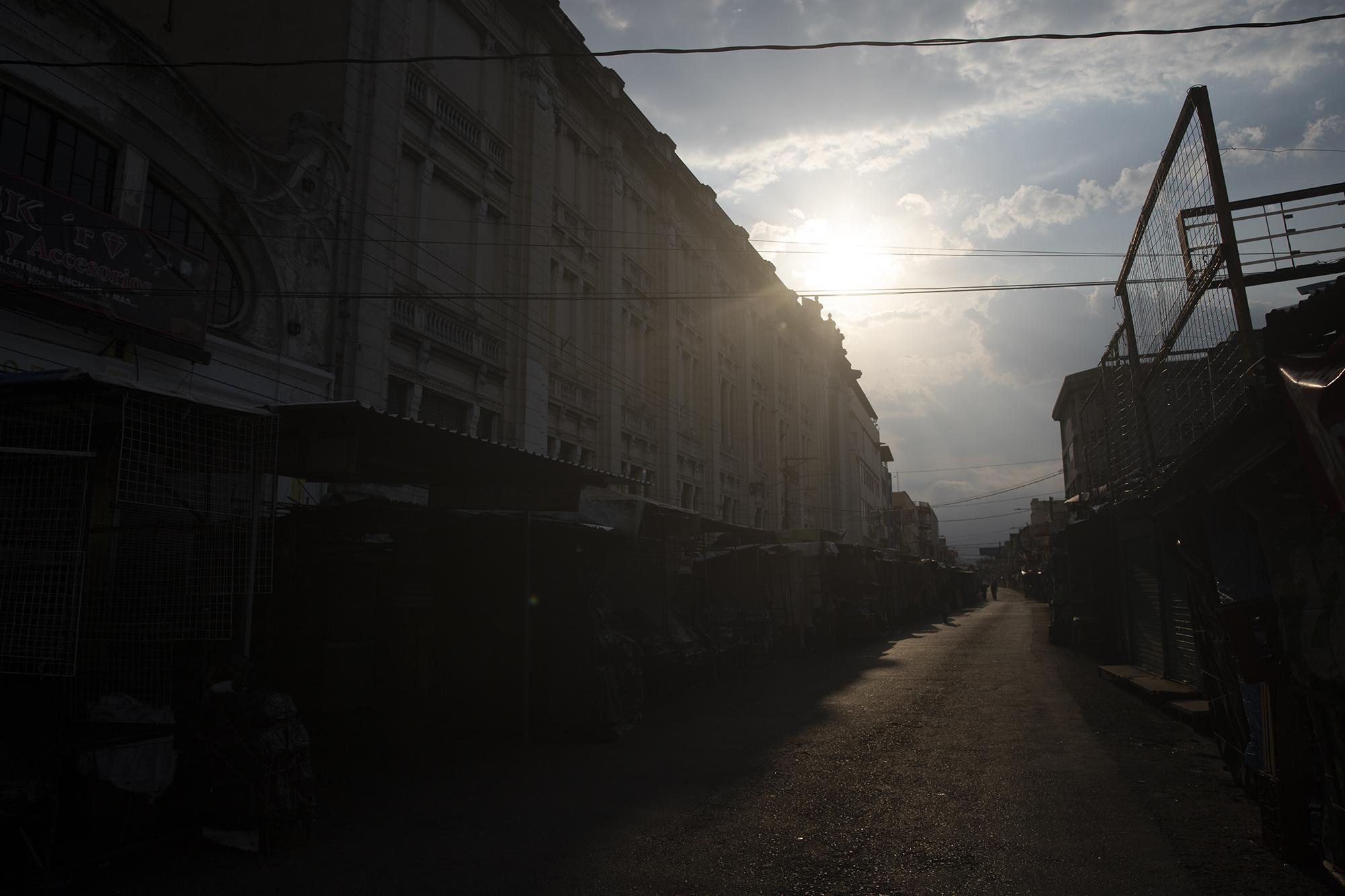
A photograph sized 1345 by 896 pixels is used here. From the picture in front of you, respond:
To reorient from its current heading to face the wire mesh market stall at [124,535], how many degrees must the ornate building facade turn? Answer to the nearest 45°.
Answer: approximately 45° to its right

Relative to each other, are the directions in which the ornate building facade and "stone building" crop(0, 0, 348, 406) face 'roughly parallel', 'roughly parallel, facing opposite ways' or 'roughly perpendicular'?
roughly parallel

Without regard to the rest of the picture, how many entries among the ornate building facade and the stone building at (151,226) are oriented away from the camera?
0

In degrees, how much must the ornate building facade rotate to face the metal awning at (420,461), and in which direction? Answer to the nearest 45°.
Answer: approximately 45° to its right

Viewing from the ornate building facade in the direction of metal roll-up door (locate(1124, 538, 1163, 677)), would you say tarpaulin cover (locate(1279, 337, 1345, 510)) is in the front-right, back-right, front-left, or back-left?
front-right

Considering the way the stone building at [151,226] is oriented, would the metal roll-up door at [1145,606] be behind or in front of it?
in front

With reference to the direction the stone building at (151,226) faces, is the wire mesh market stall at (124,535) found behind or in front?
in front

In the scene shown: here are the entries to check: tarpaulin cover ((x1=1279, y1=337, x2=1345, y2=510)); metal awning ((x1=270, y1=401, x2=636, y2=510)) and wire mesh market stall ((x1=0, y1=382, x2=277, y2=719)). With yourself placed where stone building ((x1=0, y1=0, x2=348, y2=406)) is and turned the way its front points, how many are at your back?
0

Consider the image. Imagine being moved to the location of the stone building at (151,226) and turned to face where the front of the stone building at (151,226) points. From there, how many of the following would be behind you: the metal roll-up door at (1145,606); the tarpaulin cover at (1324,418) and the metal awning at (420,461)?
0

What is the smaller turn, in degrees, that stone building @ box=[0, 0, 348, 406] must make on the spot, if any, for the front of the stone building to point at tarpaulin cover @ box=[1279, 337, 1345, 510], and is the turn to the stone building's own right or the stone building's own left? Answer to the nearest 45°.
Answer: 0° — it already faces it

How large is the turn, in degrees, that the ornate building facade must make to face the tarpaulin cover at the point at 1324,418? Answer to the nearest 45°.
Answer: approximately 45° to its right

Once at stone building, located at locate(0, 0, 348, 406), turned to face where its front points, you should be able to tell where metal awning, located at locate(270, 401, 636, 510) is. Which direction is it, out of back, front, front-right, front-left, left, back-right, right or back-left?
front

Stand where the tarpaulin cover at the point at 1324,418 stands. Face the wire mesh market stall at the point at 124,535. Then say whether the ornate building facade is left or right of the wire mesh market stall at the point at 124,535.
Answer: right

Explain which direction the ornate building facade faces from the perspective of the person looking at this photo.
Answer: facing the viewer and to the right of the viewer
